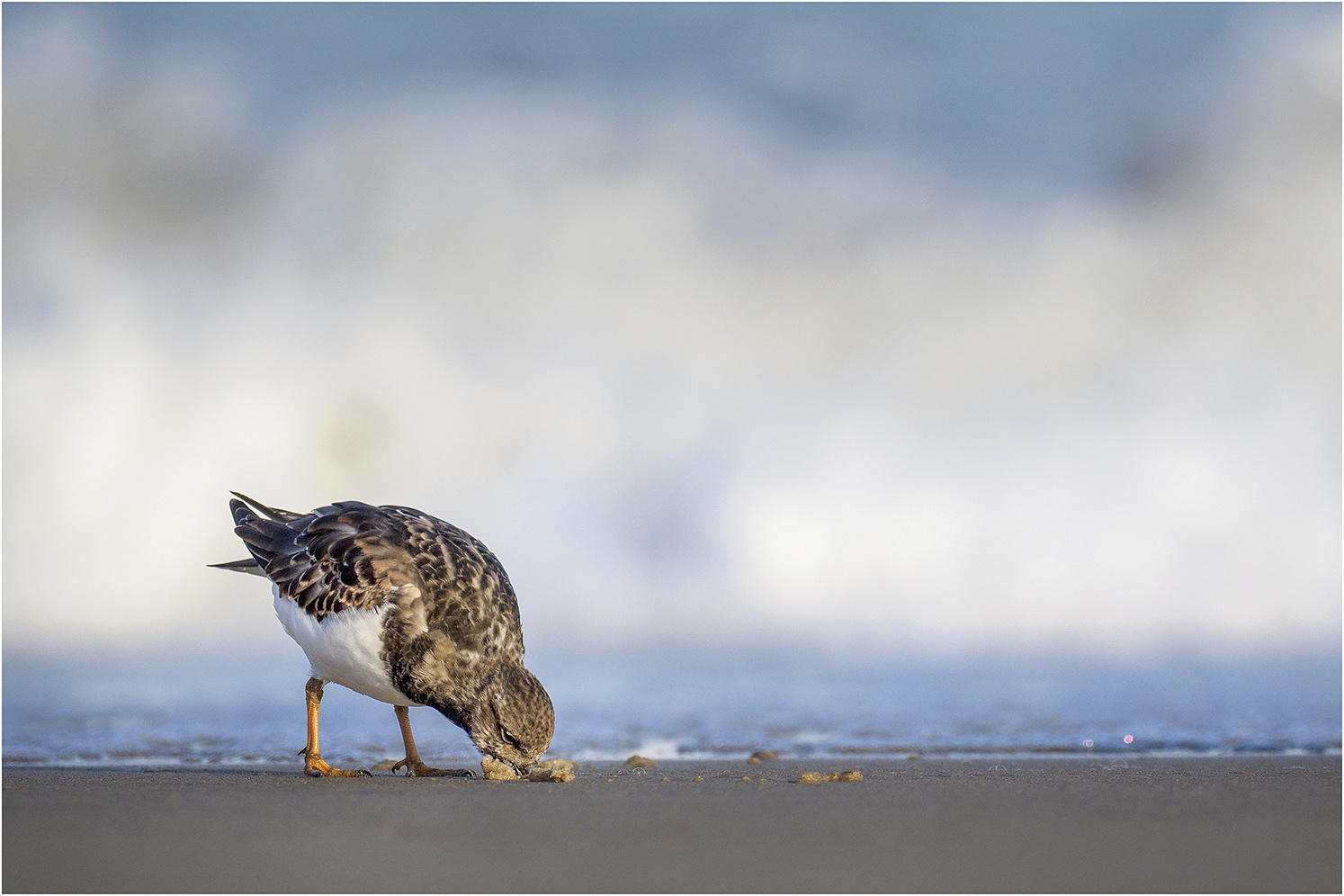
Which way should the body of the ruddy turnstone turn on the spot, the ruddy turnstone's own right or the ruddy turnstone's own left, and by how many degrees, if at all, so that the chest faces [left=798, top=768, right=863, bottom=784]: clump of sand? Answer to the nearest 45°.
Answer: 0° — it already faces it

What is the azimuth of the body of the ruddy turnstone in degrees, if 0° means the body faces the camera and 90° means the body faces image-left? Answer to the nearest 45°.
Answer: approximately 270°
